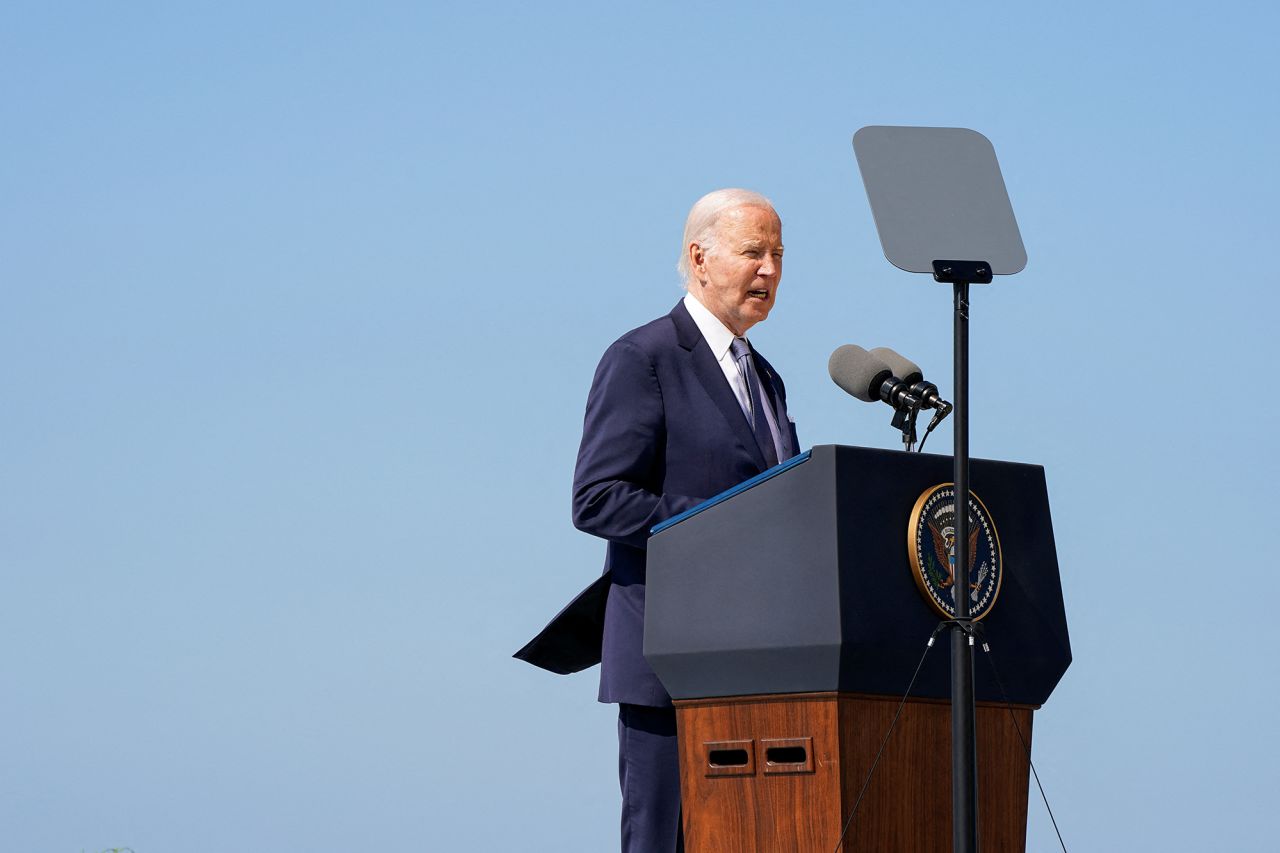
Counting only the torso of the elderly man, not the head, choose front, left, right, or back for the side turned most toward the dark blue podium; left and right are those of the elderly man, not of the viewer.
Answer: front

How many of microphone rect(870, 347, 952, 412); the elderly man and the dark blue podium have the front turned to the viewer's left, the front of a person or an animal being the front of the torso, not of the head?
1

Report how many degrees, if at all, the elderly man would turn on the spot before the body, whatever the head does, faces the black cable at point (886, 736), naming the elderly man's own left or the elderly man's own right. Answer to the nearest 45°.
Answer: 0° — they already face it

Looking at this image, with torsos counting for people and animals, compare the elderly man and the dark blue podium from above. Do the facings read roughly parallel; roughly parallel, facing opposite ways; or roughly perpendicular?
roughly parallel

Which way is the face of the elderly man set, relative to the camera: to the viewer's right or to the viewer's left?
to the viewer's right

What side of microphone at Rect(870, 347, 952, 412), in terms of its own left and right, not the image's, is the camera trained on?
left

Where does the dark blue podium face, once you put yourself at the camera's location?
facing the viewer and to the right of the viewer
